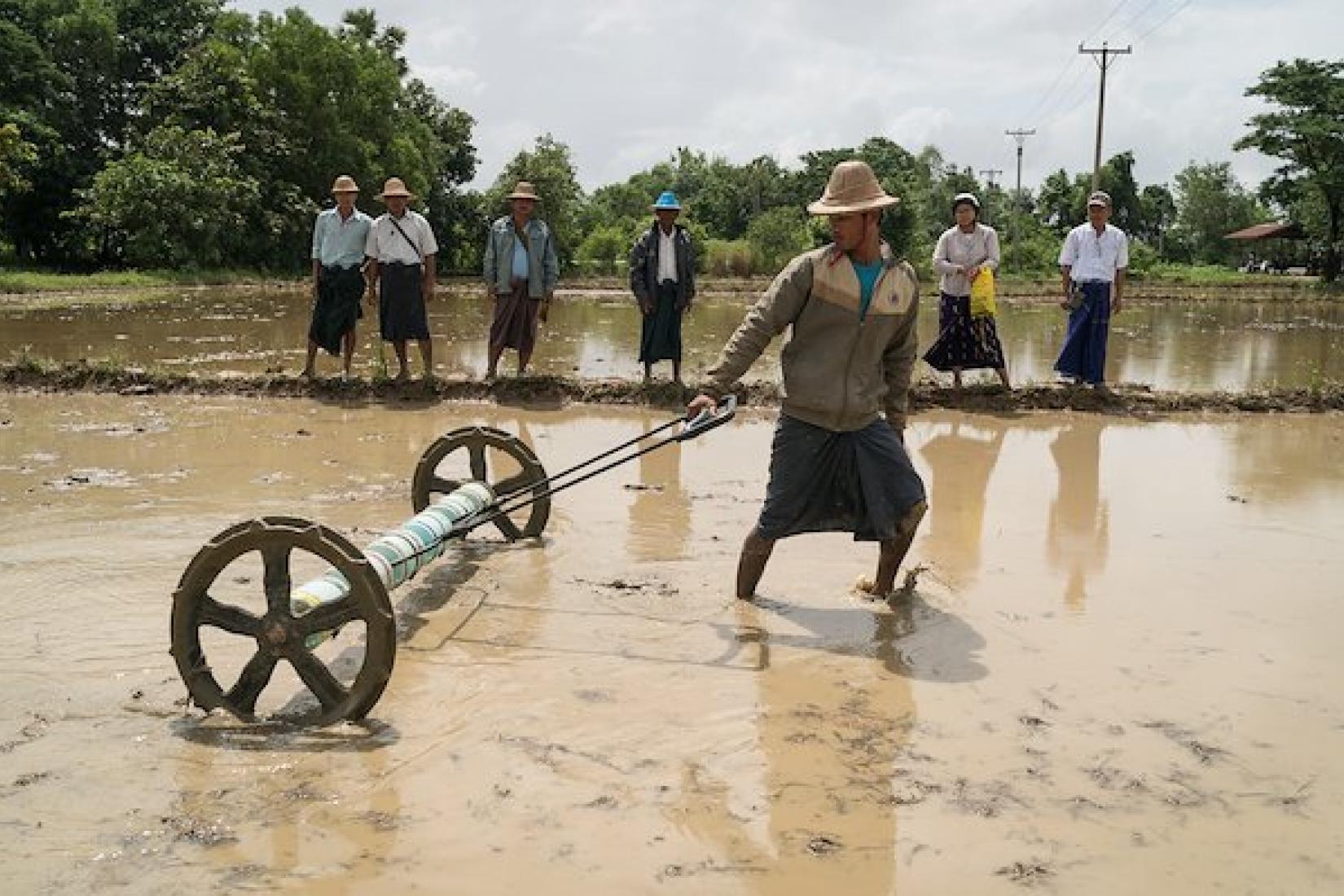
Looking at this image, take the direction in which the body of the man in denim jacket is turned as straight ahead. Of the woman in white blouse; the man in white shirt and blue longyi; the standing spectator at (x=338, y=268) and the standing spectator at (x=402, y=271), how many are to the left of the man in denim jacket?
2

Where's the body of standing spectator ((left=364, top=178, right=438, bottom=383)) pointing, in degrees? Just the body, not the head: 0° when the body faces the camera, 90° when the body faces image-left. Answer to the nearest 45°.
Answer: approximately 0°

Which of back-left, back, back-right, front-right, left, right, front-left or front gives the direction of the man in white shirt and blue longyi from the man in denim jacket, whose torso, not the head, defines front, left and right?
left

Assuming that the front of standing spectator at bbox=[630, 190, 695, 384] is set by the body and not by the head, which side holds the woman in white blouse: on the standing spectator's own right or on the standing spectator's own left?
on the standing spectator's own left

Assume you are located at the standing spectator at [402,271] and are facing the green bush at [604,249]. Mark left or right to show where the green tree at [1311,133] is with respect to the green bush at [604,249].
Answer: right

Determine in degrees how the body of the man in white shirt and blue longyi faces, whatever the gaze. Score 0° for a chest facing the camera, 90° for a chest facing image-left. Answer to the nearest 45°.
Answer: approximately 0°

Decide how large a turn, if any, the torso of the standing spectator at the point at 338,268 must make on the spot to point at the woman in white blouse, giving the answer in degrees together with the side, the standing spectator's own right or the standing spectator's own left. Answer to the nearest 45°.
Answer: approximately 90° to the standing spectator's own left

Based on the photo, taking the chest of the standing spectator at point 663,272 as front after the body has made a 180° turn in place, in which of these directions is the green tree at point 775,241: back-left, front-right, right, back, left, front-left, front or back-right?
front

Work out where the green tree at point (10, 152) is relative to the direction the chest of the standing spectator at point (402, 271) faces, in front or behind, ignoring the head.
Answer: behind

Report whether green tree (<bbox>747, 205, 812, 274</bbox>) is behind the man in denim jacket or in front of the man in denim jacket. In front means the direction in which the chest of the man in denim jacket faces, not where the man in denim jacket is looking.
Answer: behind

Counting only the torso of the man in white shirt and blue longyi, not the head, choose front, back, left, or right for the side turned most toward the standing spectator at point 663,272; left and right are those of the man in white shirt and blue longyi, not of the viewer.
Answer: right
